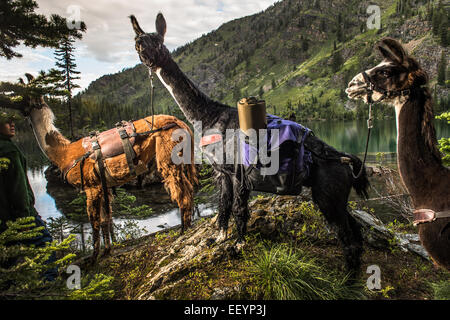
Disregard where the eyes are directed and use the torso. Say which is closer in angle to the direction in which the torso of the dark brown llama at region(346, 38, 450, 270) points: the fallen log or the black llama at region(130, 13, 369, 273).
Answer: the black llama

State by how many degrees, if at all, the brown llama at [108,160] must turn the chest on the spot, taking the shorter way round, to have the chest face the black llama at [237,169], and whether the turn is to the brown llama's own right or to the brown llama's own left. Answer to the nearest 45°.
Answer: approximately 135° to the brown llama's own left

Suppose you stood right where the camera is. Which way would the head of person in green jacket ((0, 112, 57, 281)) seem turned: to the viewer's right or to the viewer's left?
to the viewer's right

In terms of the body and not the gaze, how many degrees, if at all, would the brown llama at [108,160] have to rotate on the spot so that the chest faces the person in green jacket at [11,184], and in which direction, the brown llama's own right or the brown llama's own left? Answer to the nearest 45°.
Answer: approximately 45° to the brown llama's own left

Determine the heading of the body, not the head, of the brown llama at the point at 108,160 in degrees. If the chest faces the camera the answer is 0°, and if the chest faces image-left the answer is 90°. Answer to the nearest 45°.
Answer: approximately 90°

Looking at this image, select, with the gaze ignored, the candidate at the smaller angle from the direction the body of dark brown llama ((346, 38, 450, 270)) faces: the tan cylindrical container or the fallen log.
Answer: the tan cylindrical container

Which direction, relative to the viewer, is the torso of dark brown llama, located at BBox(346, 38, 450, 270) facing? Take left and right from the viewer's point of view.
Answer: facing to the left of the viewer
